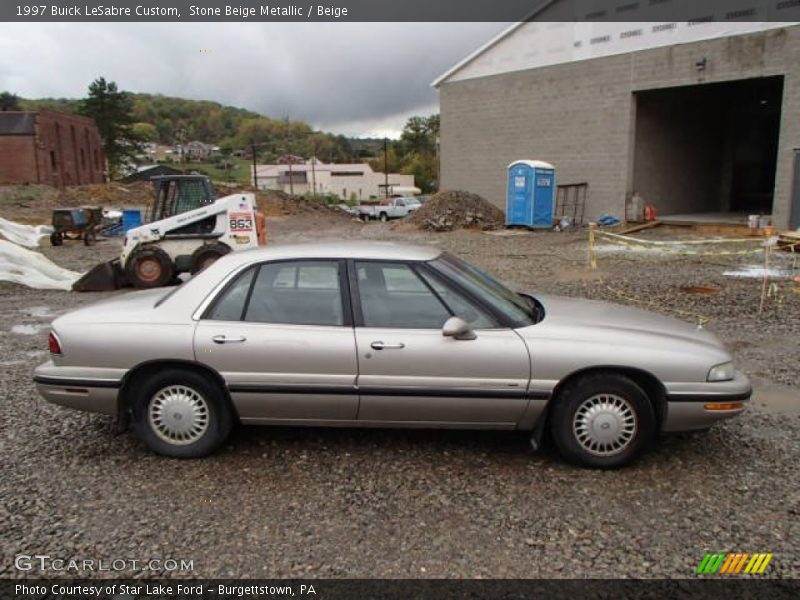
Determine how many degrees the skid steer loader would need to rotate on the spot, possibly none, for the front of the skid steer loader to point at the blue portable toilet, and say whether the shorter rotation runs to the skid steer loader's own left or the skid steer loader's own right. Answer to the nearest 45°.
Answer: approximately 180°

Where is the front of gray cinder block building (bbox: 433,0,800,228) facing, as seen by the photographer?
facing the viewer and to the left of the viewer

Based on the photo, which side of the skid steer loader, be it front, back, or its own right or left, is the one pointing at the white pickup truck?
right

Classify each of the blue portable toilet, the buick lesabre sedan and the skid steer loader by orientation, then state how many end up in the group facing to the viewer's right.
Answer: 1

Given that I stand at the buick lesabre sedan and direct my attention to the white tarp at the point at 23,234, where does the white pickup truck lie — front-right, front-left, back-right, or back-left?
front-right

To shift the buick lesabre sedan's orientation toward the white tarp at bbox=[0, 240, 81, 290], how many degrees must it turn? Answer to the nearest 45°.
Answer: approximately 135° to its left

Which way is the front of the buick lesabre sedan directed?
to the viewer's right

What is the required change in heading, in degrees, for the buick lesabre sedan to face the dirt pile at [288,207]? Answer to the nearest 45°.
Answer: approximately 90° to its left

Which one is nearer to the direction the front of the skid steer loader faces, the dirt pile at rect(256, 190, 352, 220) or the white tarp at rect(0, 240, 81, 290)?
the white tarp

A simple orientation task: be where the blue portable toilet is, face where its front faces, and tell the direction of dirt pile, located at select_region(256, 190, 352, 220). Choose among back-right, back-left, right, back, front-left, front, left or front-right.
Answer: right

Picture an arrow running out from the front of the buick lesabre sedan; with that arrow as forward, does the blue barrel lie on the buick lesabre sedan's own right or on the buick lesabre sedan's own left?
on the buick lesabre sedan's own left

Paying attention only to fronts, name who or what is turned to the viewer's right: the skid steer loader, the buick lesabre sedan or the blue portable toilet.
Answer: the buick lesabre sedan

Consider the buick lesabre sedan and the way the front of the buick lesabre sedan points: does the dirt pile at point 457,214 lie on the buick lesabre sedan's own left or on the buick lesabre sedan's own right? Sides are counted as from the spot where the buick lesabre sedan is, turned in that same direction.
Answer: on the buick lesabre sedan's own left

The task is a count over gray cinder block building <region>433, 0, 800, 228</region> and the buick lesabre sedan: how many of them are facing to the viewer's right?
1
